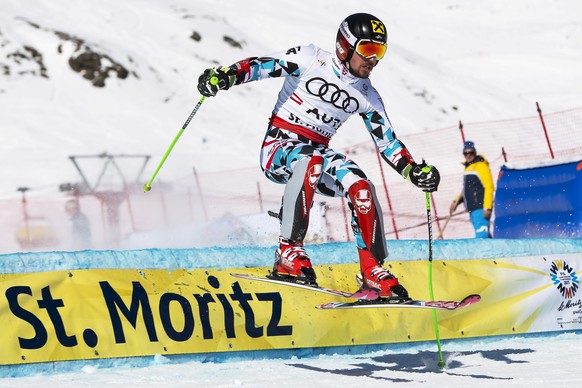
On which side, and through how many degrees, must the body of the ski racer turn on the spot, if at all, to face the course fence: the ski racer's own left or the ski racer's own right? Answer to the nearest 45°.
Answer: approximately 135° to the ski racer's own left

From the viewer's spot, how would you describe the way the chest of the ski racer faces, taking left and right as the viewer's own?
facing the viewer and to the right of the viewer

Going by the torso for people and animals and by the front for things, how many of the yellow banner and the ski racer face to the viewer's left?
0

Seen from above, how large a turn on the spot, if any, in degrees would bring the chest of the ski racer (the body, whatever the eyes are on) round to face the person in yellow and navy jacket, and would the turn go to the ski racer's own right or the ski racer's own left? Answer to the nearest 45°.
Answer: approximately 135° to the ski racer's own left

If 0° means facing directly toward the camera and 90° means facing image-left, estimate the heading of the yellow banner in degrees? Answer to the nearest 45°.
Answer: approximately 0°

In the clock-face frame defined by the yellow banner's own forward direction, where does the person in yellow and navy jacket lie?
The person in yellow and navy jacket is roughly at 7 o'clock from the yellow banner.

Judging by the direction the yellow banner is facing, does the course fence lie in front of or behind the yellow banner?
behind
